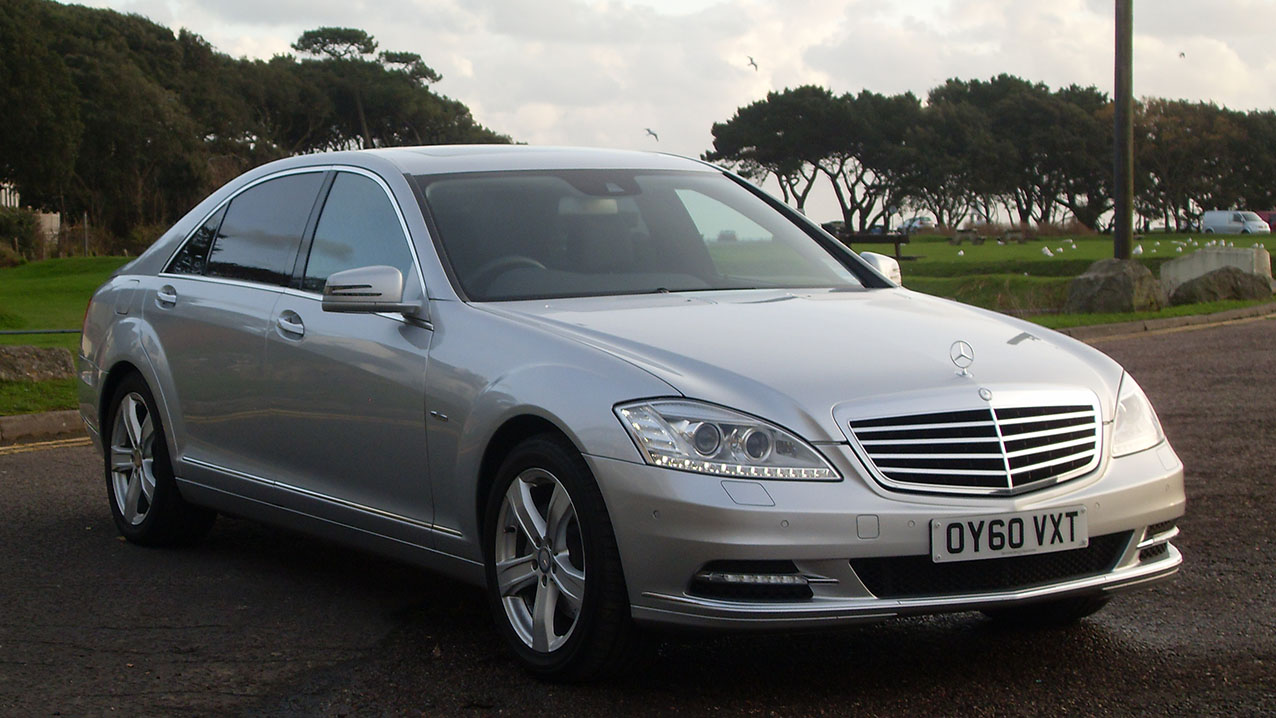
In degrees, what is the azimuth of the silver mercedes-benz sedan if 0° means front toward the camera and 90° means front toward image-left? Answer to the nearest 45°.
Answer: approximately 315°

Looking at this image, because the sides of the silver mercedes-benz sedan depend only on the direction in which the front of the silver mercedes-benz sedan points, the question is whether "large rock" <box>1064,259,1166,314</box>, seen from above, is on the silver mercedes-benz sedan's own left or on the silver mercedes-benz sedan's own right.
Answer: on the silver mercedes-benz sedan's own left

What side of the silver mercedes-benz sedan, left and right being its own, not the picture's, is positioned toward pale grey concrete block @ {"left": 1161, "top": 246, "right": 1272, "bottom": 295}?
left

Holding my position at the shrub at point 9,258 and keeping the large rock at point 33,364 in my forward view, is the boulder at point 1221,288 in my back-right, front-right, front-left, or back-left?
front-left

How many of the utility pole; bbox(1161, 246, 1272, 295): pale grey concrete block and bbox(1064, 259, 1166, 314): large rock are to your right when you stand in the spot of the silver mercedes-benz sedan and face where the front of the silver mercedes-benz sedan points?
0

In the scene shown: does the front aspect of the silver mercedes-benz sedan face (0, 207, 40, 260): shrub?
no

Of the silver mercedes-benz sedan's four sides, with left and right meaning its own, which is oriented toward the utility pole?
left

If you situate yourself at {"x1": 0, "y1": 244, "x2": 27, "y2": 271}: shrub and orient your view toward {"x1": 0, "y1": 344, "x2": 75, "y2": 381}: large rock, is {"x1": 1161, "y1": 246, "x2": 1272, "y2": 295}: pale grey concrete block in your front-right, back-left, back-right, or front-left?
front-left

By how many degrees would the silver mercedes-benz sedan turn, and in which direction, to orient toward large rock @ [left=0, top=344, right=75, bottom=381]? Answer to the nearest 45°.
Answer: approximately 180°
